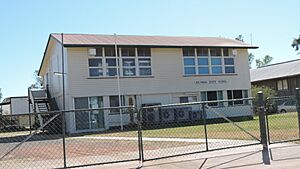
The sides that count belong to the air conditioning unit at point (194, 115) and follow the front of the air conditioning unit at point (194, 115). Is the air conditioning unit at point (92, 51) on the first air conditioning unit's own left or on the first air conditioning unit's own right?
on the first air conditioning unit's own right

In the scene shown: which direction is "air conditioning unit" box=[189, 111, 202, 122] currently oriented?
toward the camera

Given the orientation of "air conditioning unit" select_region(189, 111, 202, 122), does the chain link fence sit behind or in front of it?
in front

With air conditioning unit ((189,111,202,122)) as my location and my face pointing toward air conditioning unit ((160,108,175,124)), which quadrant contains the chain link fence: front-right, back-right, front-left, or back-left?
front-left

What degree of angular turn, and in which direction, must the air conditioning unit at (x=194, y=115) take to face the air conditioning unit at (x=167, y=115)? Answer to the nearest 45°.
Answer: approximately 45° to its right

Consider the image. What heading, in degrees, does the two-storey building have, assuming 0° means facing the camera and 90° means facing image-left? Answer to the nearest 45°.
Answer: approximately 0°

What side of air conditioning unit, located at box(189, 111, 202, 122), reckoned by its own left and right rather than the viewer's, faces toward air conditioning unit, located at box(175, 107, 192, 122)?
right

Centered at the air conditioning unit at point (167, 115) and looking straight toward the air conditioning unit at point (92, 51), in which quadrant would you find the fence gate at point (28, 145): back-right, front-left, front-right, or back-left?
front-left

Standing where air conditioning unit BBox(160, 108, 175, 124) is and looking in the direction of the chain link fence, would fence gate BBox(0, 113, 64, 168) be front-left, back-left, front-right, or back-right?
front-right

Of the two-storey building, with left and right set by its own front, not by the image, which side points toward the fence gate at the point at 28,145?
front

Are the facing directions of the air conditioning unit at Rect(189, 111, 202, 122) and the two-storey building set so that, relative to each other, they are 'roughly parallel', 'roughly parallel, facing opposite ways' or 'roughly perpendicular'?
roughly parallel

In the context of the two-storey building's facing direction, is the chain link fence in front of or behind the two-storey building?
in front
